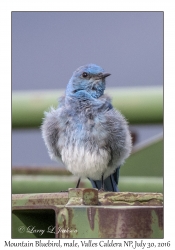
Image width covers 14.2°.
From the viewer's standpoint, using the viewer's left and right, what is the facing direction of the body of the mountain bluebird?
facing the viewer
